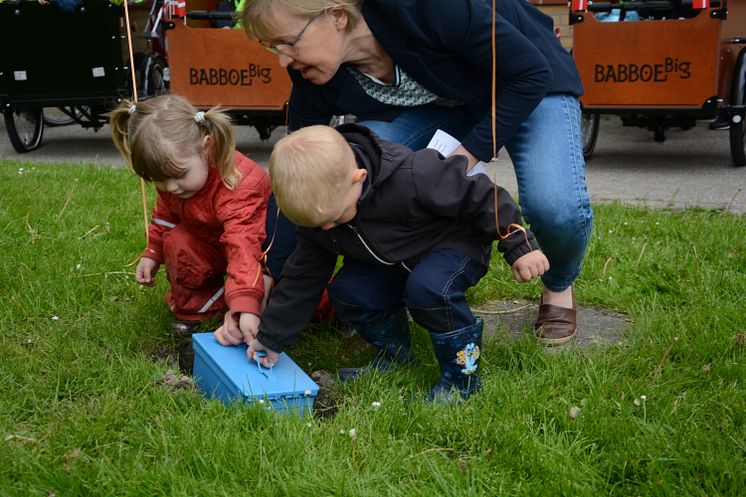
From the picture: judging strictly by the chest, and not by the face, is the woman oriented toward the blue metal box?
yes

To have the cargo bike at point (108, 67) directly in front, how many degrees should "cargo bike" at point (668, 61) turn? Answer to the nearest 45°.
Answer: approximately 90° to its right

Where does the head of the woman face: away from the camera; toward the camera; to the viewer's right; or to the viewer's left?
to the viewer's left

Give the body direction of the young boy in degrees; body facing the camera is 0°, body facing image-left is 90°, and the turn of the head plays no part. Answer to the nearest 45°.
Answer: approximately 45°

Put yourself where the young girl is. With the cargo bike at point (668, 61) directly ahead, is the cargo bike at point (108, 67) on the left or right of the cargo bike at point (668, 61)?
left

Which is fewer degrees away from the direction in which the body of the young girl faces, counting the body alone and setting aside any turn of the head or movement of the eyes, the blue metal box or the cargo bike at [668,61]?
the blue metal box

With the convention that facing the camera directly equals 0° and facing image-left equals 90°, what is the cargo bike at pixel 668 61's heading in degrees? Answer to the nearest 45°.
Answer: approximately 0°
